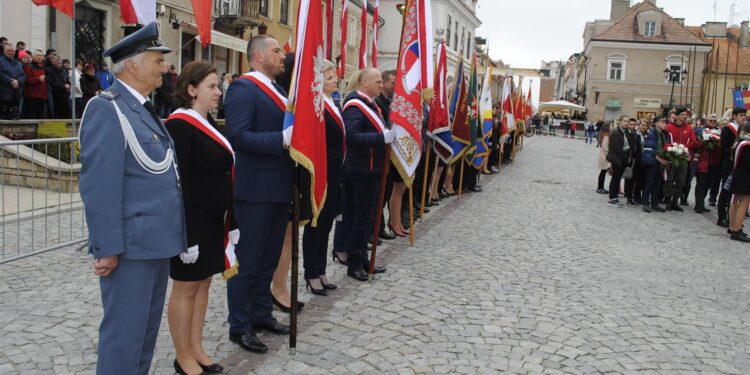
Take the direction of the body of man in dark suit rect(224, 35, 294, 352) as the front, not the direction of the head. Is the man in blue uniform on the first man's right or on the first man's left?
on the first man's right

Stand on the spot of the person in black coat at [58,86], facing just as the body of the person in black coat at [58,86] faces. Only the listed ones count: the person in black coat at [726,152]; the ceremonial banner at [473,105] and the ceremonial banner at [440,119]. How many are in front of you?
3

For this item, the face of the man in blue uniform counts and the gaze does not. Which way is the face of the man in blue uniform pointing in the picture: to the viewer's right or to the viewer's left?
to the viewer's right

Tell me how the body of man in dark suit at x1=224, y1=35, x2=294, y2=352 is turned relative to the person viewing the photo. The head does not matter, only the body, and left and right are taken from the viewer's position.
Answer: facing to the right of the viewer

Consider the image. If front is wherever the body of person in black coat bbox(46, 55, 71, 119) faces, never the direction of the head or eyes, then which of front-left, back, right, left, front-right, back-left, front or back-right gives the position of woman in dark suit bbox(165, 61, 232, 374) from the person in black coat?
front-right

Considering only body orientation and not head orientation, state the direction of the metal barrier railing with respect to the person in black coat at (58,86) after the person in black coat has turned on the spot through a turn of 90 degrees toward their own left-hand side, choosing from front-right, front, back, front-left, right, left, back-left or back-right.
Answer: back-right

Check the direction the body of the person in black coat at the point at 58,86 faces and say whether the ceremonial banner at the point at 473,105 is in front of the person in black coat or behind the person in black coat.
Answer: in front

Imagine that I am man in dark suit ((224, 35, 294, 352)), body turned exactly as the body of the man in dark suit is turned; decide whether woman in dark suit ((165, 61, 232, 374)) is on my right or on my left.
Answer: on my right

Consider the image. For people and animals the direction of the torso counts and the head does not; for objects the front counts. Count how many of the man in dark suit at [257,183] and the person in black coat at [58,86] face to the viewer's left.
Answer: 0

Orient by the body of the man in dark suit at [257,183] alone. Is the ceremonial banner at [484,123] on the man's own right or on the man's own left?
on the man's own left

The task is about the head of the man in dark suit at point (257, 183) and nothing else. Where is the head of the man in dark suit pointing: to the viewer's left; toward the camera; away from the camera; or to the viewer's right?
to the viewer's right

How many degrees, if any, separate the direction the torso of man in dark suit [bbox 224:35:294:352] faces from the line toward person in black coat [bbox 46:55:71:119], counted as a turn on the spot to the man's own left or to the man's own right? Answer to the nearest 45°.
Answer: approximately 90° to the man's own left

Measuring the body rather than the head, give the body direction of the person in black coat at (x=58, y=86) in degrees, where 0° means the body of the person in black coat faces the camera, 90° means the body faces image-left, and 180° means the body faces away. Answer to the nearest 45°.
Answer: approximately 315°

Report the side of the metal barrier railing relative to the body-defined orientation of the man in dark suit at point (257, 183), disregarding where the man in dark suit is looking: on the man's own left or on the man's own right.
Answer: on the man's own left

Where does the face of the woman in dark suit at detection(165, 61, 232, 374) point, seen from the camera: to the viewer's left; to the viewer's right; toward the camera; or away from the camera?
to the viewer's right

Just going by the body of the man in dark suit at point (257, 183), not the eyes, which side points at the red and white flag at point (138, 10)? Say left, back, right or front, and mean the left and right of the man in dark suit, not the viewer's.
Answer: left
